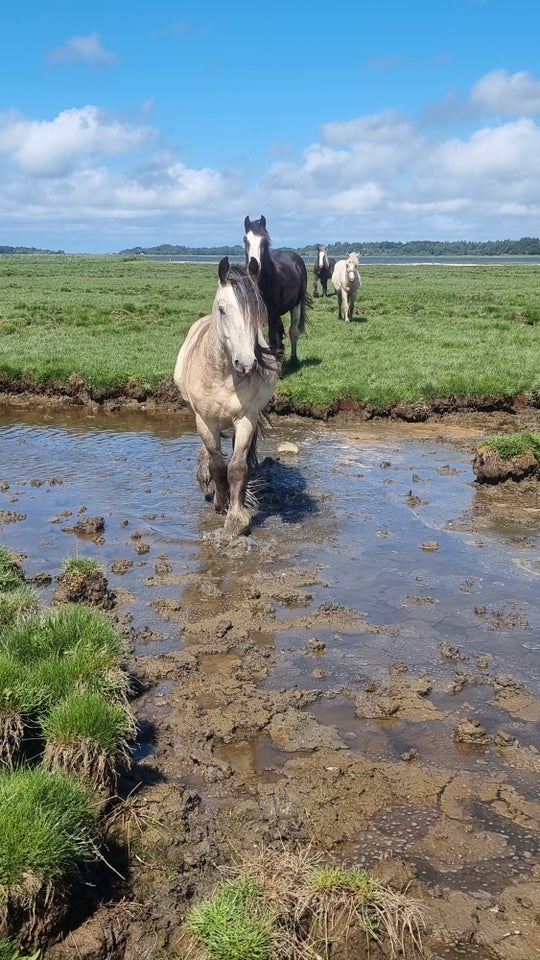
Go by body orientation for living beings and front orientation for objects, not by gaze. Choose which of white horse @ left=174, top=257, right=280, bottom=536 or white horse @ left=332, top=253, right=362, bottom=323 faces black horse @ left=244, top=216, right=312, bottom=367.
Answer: white horse @ left=332, top=253, right=362, bottom=323

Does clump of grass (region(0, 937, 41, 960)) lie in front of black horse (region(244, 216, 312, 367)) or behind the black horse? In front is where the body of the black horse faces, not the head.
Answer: in front

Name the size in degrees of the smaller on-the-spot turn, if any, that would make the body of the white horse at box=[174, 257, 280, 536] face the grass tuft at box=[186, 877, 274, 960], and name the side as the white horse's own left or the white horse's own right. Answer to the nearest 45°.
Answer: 0° — it already faces it

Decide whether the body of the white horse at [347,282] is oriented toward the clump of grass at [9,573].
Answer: yes

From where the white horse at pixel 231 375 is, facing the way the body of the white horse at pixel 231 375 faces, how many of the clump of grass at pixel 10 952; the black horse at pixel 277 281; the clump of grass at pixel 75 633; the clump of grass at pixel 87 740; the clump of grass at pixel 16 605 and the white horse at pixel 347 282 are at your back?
2

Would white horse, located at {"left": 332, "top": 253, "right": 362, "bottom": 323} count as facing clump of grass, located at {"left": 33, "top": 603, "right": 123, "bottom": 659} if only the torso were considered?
yes

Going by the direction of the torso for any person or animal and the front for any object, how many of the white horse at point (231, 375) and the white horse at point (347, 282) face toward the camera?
2

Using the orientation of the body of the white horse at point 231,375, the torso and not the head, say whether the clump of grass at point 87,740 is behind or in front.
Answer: in front

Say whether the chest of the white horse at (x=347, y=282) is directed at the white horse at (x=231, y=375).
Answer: yes

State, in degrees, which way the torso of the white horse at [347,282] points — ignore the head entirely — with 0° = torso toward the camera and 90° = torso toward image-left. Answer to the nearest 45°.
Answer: approximately 0°
